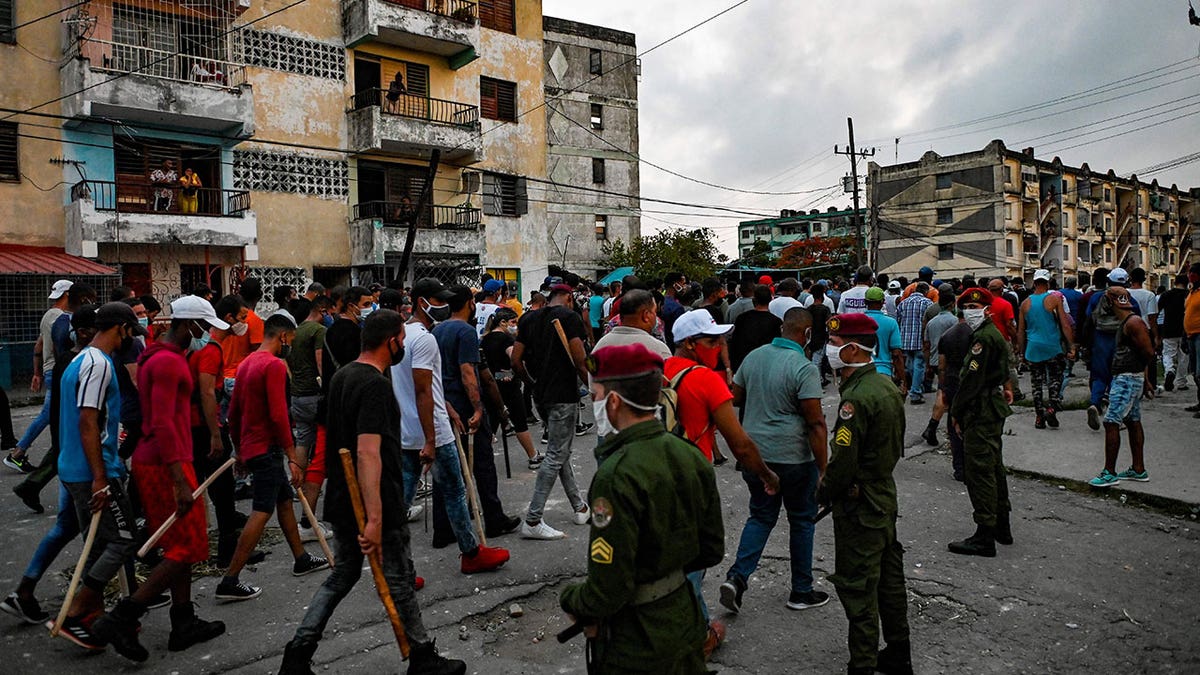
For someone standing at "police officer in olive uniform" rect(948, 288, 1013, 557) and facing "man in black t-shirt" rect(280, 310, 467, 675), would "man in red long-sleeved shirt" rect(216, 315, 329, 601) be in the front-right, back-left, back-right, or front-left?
front-right

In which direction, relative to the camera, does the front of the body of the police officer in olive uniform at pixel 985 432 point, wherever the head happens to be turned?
to the viewer's left

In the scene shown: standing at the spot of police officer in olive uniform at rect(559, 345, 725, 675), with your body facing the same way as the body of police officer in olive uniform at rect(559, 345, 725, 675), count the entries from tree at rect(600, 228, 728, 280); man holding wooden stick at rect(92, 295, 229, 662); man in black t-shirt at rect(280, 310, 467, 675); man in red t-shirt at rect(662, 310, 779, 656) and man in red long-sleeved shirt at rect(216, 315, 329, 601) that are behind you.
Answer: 0

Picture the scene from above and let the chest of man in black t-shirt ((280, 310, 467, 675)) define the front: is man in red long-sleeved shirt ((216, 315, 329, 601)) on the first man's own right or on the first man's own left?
on the first man's own left

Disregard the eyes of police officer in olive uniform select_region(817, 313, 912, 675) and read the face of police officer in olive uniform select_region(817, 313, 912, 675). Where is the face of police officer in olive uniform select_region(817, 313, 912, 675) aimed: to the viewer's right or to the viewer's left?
to the viewer's left

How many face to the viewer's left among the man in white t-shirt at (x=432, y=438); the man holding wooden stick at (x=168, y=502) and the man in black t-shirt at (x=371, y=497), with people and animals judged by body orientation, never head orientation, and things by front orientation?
0

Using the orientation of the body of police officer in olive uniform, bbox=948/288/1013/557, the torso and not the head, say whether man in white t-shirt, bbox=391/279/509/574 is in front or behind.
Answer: in front

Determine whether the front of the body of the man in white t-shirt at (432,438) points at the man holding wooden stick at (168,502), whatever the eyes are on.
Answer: no
